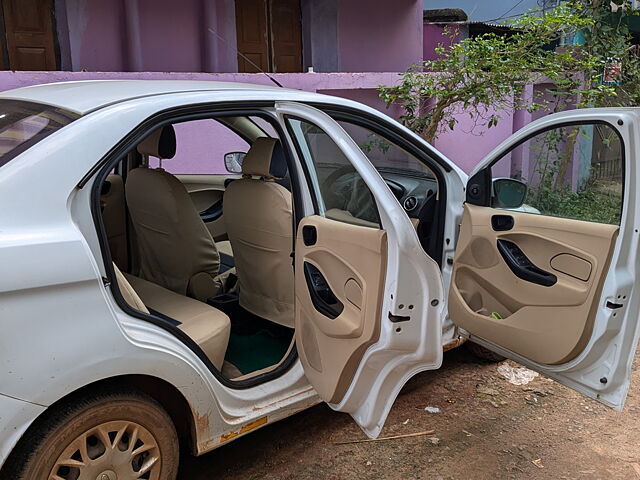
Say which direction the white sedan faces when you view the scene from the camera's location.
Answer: facing away from the viewer and to the right of the viewer
